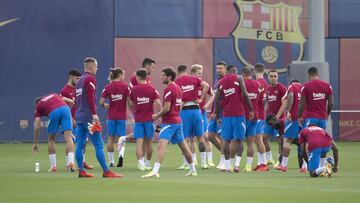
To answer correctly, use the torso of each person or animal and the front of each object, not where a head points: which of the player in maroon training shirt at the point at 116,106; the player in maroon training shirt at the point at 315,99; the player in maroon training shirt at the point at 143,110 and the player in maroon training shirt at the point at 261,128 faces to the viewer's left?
the player in maroon training shirt at the point at 261,128

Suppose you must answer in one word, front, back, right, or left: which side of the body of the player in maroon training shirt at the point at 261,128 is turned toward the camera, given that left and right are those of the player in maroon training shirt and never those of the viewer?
left
